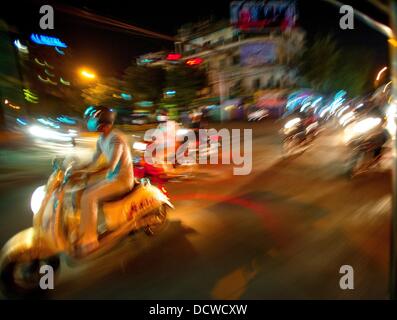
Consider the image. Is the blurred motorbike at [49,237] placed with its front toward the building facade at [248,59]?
no

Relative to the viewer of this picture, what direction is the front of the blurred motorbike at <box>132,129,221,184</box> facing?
facing to the left of the viewer

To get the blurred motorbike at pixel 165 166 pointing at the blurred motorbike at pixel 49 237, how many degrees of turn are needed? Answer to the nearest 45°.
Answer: approximately 90° to its left

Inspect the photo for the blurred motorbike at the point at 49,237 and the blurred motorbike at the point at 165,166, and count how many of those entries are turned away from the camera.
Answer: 0

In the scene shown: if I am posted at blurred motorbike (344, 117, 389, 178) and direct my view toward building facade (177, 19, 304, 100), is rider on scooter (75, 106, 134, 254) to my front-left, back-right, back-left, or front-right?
back-left

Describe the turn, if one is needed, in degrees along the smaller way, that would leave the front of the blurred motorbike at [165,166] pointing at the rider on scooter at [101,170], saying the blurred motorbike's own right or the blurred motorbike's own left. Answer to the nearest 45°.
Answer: approximately 90° to the blurred motorbike's own left

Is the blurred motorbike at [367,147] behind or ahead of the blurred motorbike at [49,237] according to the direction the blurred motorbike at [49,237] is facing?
behind

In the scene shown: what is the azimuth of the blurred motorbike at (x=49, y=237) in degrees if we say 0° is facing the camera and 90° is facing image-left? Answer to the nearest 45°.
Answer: approximately 45°
